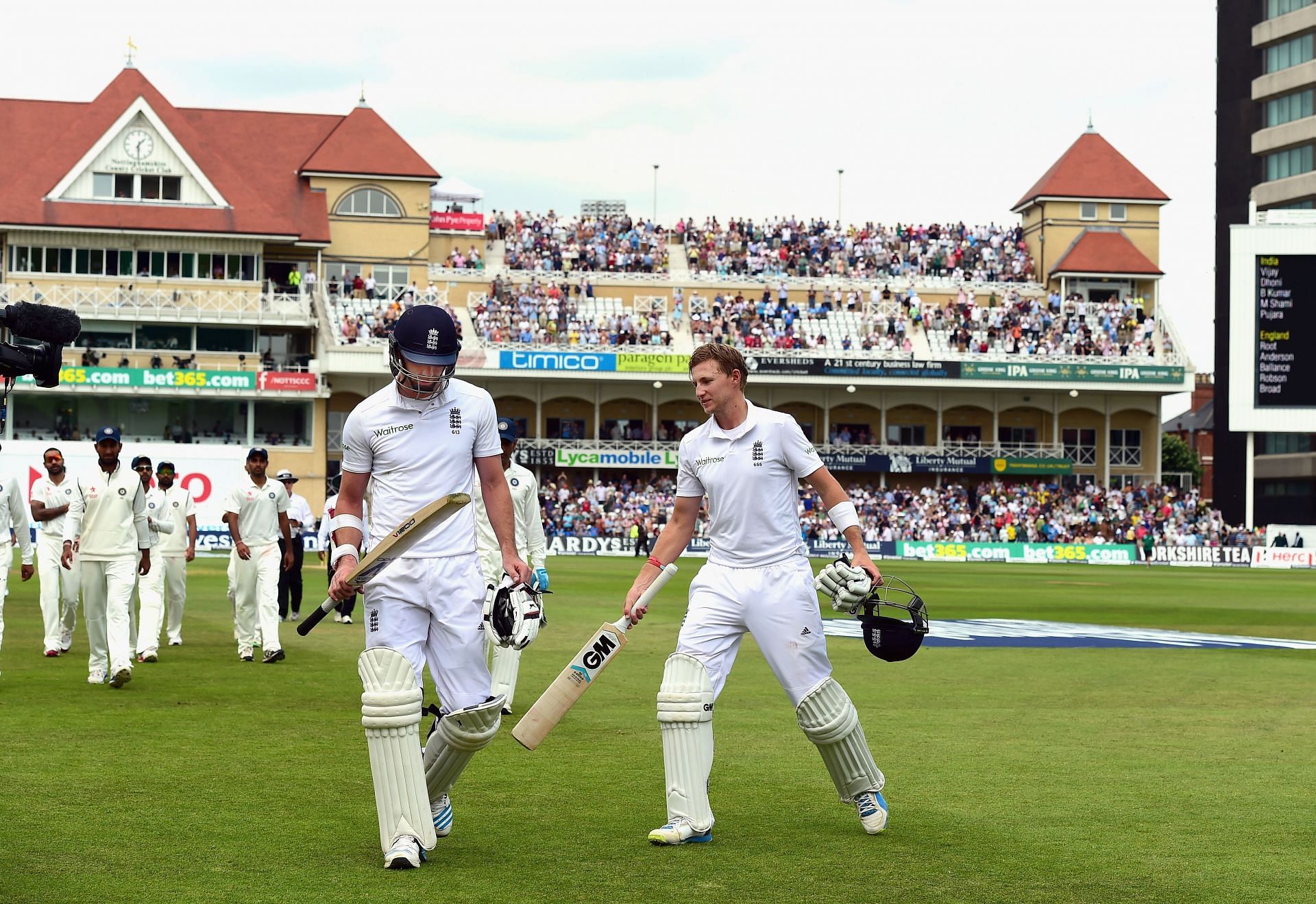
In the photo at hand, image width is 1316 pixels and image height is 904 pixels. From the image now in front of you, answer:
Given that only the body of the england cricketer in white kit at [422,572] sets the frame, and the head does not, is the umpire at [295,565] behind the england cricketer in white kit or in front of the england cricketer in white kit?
behind

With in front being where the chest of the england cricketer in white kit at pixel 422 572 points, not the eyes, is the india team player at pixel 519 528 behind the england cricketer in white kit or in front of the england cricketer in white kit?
behind

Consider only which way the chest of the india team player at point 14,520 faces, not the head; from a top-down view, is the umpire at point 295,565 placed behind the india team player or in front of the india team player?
behind

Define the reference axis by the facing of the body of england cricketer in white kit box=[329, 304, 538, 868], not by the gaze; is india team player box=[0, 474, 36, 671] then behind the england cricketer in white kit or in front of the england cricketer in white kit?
behind

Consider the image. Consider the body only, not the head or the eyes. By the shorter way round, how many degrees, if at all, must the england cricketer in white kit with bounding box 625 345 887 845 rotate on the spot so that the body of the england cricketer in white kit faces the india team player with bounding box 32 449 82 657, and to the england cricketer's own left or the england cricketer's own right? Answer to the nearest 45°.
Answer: approximately 90° to the england cricketer's own right

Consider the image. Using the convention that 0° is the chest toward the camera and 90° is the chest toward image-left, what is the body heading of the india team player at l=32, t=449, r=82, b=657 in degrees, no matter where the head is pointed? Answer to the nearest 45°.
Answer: approximately 0°

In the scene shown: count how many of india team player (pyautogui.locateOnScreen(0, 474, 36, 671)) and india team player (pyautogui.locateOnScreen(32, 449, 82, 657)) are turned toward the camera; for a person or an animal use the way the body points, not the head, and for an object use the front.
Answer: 2
